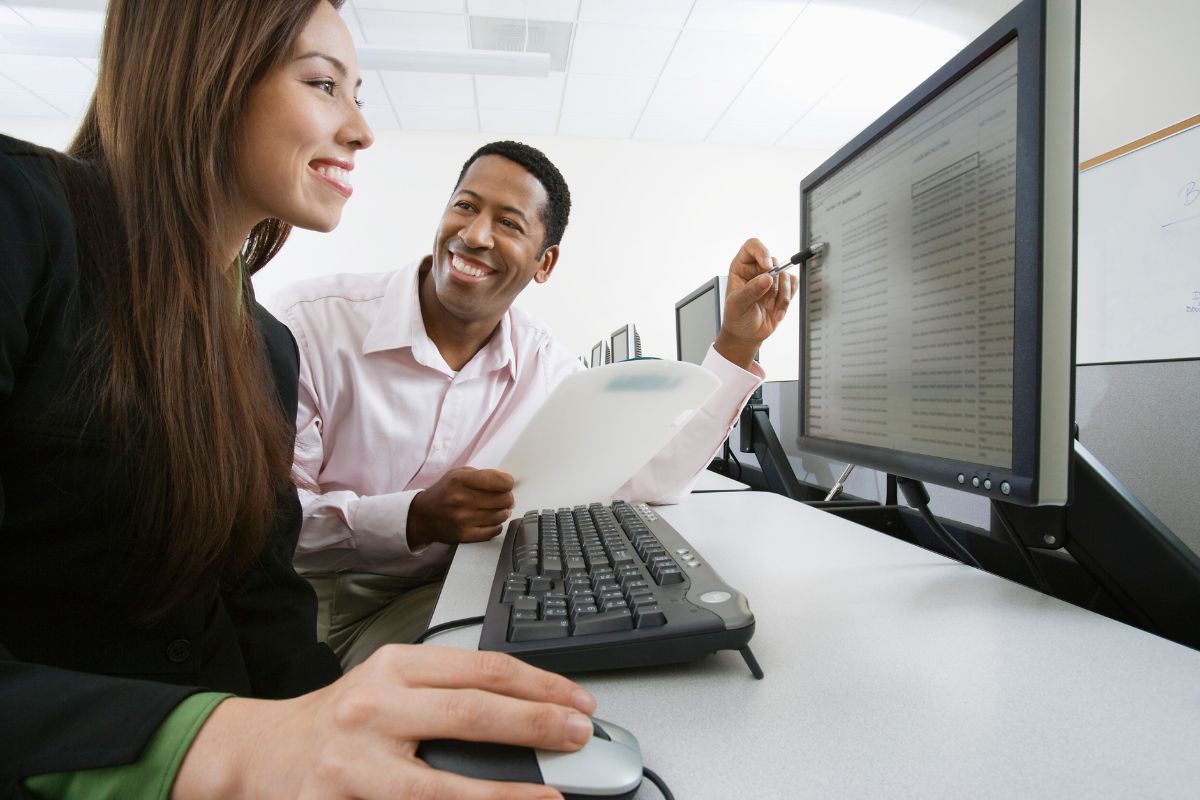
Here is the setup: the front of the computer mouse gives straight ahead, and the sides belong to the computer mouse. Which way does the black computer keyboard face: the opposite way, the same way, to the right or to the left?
the opposite way

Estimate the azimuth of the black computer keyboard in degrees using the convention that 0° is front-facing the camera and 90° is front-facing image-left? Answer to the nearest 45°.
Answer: approximately 90°

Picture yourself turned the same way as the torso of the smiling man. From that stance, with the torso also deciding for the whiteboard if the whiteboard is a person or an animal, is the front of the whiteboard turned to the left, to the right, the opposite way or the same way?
to the right

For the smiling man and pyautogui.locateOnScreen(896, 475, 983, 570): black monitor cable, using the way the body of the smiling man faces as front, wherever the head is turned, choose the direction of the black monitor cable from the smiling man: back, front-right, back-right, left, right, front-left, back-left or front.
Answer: front-left

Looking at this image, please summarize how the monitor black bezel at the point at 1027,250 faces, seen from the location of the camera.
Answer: facing the viewer and to the left of the viewer

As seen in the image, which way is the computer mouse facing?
to the viewer's right

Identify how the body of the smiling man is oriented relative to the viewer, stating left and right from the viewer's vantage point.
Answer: facing the viewer

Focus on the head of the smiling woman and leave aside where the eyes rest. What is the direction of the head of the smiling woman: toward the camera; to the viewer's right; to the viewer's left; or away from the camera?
to the viewer's right

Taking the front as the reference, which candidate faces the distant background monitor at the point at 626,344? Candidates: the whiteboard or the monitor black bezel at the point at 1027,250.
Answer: the whiteboard
